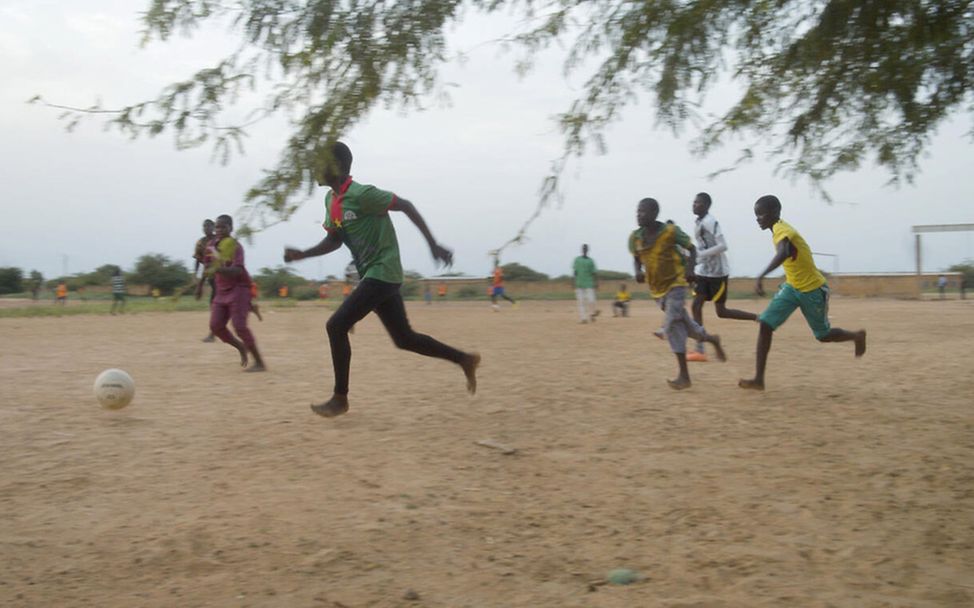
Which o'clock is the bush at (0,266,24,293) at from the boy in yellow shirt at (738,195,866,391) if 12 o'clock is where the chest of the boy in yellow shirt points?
The bush is roughly at 1 o'clock from the boy in yellow shirt.

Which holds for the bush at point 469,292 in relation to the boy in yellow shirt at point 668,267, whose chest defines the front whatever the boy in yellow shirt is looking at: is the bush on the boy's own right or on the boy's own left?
on the boy's own right

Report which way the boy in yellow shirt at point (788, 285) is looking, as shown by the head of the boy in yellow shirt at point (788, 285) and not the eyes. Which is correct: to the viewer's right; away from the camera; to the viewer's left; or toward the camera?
to the viewer's left

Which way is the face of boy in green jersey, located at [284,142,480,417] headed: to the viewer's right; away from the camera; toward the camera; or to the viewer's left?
to the viewer's left

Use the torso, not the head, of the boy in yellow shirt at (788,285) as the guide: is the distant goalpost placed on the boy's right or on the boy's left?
on the boy's right

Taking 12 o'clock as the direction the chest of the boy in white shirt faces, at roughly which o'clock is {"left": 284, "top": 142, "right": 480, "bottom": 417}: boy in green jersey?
The boy in green jersey is roughly at 10 o'clock from the boy in white shirt.

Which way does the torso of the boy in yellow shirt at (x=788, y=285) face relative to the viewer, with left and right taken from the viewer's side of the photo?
facing to the left of the viewer

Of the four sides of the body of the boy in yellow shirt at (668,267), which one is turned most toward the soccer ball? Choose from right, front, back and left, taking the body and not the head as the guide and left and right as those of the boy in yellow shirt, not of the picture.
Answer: front

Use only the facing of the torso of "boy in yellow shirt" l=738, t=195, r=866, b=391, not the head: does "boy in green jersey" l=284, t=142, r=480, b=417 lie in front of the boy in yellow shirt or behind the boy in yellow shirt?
in front

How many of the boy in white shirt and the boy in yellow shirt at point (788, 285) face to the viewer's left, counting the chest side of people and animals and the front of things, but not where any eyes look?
2

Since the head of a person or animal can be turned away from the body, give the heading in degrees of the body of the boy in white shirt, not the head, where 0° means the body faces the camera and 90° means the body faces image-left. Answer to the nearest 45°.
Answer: approximately 90°

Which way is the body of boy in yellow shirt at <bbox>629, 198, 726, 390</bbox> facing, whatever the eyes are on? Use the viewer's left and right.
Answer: facing the viewer and to the left of the viewer
